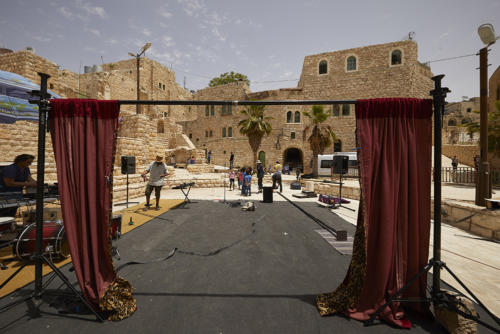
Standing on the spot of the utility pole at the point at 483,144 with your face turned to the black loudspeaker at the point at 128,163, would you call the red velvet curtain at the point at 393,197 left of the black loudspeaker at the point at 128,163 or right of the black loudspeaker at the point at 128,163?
left

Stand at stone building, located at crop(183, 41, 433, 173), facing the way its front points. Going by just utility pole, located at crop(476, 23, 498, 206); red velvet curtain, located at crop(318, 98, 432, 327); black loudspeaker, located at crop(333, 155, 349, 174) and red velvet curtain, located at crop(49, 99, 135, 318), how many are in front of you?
4

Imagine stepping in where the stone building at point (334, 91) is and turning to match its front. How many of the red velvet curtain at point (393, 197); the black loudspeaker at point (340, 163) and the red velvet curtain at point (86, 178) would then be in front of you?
3

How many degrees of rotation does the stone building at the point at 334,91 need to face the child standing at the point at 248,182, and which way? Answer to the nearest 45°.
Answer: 0° — it already faces them

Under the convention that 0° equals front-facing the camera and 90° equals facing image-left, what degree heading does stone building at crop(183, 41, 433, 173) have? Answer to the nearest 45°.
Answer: approximately 0°

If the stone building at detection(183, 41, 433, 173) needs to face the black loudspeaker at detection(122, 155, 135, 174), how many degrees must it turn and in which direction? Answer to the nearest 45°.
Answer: approximately 45° to its right

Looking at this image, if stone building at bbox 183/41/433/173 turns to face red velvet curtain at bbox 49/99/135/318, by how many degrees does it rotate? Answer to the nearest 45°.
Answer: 0° — it already faces it

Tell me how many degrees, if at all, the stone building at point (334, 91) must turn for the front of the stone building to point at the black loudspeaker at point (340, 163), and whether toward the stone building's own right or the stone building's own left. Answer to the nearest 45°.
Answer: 0° — it already faces it

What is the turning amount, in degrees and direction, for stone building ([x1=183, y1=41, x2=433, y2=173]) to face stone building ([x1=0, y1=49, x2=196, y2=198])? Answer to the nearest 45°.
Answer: approximately 90° to its right

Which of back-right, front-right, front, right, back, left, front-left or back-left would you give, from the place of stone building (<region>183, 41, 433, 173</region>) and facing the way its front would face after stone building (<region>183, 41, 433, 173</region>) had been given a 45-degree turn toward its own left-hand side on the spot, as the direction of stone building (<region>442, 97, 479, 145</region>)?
left
